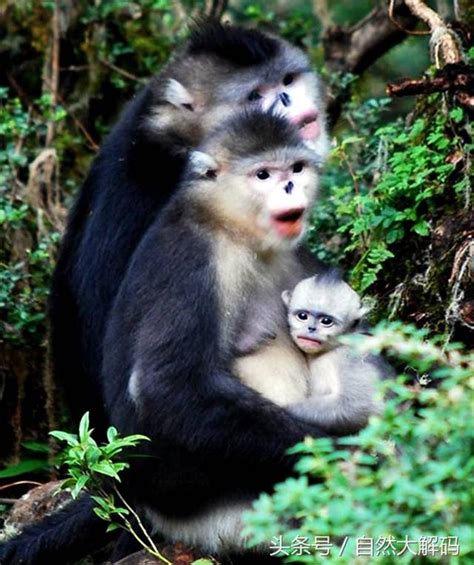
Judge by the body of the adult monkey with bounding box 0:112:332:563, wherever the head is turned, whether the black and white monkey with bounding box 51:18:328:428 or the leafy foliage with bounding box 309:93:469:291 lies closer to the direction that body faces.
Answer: the leafy foliage

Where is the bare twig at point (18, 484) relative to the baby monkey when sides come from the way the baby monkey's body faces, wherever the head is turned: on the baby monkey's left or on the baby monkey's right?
on the baby monkey's right

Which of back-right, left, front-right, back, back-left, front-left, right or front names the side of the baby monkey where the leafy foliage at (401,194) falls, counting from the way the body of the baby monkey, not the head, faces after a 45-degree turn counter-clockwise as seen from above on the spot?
back

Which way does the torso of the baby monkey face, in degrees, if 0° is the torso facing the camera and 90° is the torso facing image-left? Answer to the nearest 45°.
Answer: approximately 45°

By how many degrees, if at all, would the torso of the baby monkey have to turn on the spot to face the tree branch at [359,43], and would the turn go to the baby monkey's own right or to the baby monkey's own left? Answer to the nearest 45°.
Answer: approximately 135° to the baby monkey's own right

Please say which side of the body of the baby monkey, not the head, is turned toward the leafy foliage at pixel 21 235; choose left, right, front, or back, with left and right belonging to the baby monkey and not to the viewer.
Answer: right

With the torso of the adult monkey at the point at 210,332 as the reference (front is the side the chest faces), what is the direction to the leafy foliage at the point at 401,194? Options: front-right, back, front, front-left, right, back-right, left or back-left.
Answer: left

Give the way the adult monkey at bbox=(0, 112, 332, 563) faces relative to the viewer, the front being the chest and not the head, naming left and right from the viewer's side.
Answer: facing the viewer and to the right of the viewer

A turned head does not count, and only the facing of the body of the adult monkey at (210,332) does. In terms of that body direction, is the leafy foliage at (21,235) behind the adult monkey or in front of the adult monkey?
behind

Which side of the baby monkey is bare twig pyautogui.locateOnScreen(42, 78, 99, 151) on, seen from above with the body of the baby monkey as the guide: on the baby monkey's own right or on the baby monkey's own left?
on the baby monkey's own right
